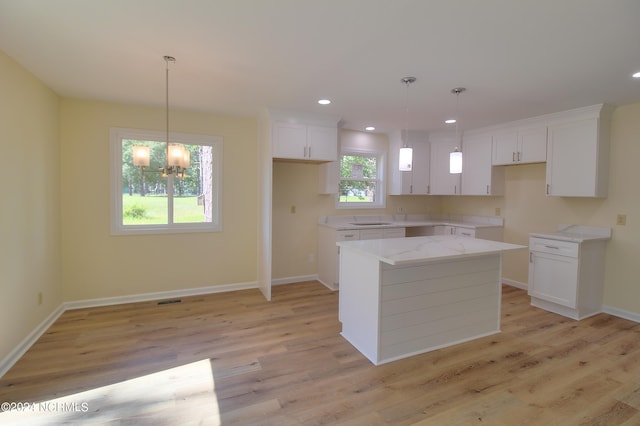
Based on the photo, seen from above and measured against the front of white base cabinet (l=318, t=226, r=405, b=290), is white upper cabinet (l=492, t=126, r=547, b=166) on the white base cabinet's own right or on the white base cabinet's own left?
on the white base cabinet's own left

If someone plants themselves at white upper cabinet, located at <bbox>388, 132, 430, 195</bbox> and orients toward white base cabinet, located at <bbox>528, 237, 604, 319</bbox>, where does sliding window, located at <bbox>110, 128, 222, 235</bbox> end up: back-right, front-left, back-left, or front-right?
back-right

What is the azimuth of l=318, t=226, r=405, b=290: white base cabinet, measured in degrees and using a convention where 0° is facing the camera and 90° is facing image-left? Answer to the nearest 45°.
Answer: approximately 315°

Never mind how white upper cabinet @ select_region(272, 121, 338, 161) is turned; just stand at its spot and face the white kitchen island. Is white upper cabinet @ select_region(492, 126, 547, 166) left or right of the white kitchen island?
left

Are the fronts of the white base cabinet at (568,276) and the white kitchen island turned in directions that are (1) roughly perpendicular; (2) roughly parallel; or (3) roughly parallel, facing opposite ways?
roughly perpendicular
